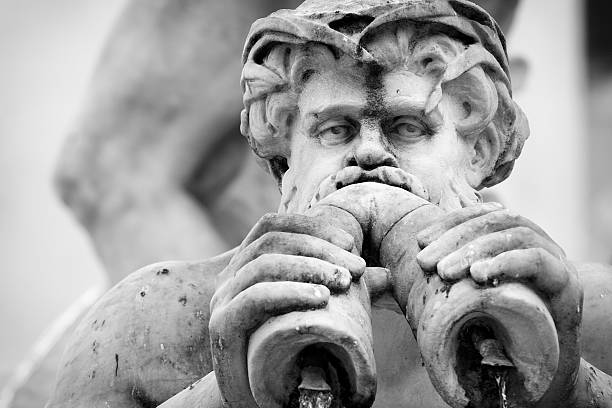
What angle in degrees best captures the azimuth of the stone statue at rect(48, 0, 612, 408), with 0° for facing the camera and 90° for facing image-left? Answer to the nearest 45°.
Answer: approximately 0°
